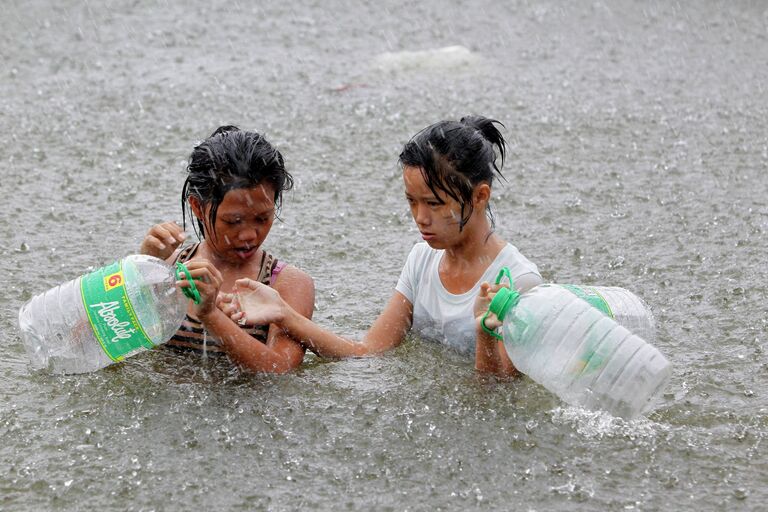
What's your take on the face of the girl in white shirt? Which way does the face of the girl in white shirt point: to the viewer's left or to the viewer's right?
to the viewer's left

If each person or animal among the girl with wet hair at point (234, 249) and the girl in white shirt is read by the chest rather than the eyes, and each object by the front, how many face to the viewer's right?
0

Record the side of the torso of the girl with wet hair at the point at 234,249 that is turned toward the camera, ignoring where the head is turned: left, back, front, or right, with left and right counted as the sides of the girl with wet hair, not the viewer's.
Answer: front

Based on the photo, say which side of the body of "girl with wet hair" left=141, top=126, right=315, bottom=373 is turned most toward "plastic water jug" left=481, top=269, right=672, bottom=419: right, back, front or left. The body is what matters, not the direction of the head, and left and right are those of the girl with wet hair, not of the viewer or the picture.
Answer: left

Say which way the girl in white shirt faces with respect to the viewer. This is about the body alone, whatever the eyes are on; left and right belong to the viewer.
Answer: facing the viewer and to the left of the viewer
